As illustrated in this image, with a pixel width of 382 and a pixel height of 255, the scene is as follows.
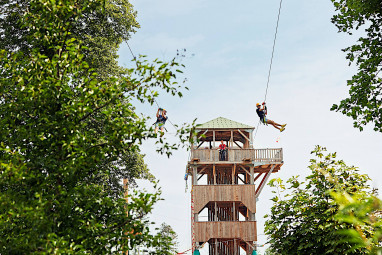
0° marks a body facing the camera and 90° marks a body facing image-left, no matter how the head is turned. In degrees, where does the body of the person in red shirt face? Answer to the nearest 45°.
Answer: approximately 0°

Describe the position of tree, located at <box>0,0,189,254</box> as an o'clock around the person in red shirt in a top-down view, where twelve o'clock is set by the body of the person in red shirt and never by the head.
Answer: The tree is roughly at 12 o'clock from the person in red shirt.

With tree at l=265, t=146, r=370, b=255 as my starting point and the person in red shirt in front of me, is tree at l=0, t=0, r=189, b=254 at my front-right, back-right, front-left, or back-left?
back-left

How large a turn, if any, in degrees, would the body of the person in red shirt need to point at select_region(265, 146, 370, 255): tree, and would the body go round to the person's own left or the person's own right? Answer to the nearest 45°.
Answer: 0° — they already face it

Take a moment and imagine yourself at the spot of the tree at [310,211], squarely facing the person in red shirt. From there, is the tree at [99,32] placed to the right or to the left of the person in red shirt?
left
